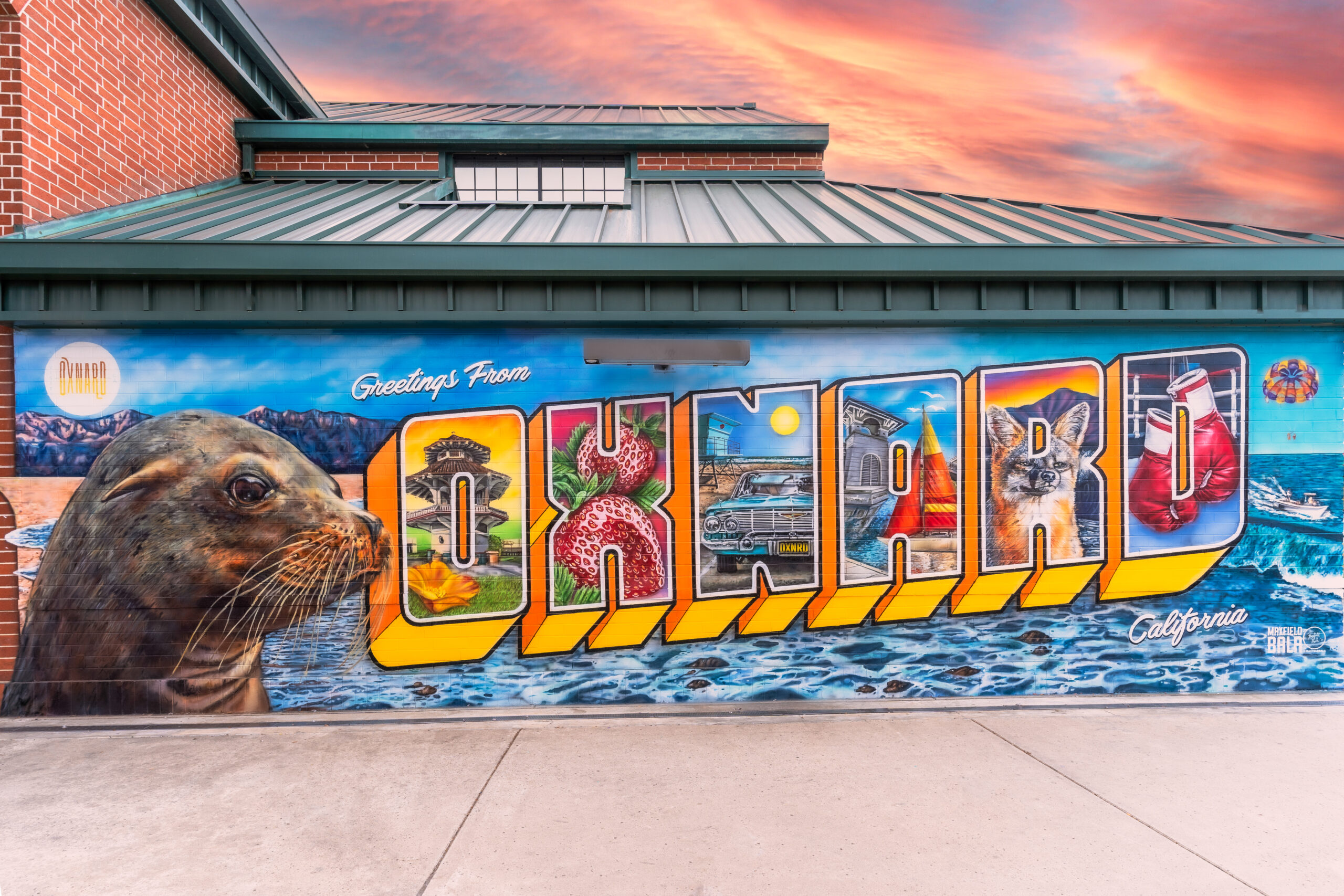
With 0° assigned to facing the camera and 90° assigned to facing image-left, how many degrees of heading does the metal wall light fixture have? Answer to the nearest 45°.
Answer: approximately 0°
